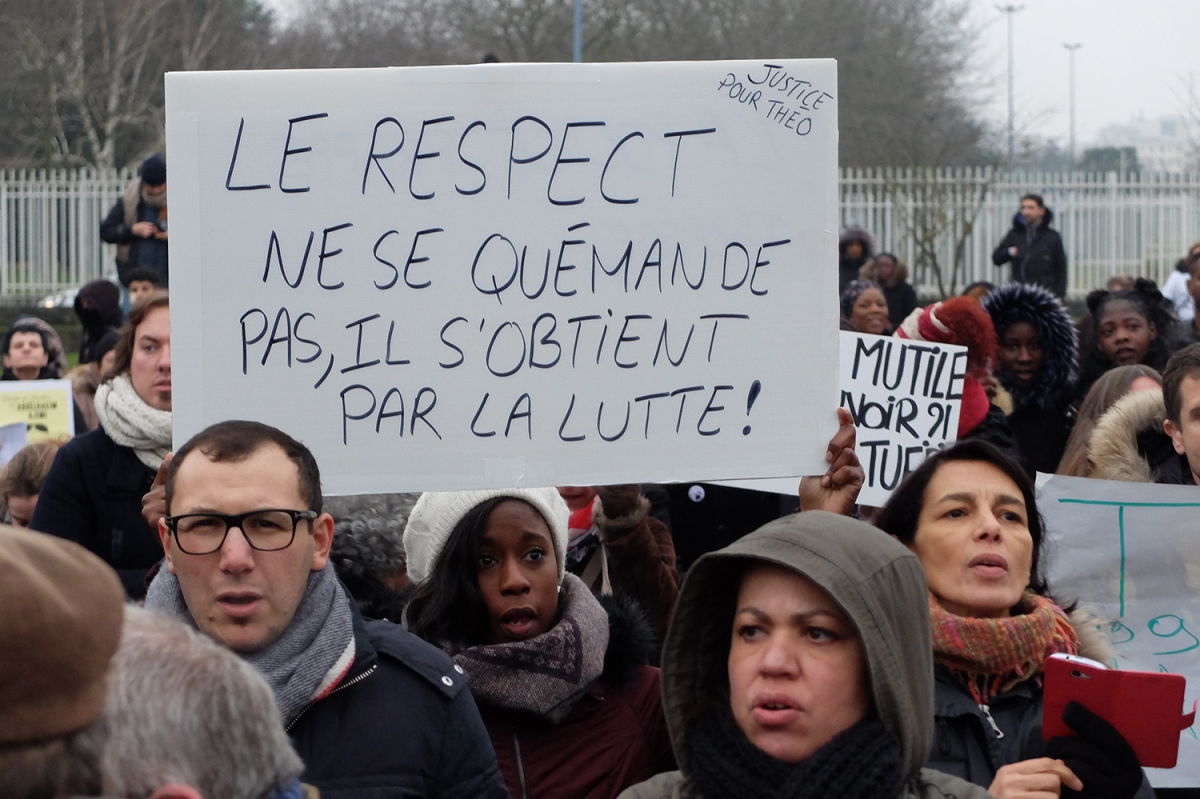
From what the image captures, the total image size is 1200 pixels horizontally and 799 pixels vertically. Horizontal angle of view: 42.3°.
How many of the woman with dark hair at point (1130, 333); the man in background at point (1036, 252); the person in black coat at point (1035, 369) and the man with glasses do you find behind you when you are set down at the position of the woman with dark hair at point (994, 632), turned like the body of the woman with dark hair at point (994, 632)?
3

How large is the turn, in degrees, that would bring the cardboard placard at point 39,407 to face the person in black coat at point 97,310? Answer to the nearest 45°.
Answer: approximately 180°

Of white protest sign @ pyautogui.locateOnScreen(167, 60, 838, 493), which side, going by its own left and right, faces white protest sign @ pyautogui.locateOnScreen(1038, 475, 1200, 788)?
left

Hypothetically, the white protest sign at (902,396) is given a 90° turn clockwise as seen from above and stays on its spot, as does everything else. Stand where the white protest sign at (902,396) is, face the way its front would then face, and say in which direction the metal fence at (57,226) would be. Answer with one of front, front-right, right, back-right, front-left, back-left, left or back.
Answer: front-right

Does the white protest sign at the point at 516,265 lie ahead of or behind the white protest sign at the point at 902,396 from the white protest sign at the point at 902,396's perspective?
ahead

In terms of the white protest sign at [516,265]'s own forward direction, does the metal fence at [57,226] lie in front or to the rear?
to the rear

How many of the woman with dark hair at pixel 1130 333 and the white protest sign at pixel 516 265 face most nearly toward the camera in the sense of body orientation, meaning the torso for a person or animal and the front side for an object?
2

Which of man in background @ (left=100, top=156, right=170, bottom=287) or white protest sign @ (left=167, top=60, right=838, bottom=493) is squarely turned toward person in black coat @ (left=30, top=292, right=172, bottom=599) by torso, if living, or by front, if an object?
the man in background

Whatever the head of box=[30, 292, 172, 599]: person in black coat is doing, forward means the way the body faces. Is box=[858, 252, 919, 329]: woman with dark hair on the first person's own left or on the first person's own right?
on the first person's own left

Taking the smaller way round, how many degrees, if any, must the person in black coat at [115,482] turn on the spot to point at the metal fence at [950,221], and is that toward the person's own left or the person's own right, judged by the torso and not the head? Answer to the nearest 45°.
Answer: approximately 90° to the person's own left

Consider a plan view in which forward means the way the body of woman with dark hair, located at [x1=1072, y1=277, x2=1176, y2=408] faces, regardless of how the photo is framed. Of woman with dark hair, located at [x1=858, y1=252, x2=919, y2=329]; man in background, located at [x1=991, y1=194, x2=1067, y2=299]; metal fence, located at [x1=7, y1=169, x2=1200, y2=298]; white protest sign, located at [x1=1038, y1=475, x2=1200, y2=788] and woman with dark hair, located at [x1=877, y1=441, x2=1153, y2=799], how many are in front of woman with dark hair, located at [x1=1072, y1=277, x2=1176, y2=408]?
2
